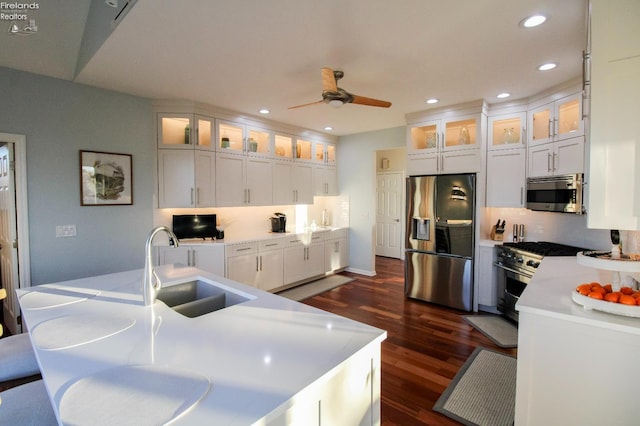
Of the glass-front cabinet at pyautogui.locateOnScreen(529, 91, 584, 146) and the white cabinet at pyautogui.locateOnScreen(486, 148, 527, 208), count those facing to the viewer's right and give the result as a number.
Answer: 0

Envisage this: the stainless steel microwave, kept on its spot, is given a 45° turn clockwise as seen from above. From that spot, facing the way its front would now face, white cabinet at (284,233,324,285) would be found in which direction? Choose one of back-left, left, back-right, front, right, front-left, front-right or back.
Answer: front

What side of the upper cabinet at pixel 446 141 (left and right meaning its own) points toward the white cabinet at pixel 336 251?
right

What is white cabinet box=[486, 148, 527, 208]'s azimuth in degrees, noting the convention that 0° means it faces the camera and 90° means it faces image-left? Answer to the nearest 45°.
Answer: approximately 0°

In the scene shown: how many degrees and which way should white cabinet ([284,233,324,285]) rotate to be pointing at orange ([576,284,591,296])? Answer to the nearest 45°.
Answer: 0° — it already faces it

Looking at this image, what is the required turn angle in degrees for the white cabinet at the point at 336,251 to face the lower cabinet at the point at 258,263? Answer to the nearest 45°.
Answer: approximately 90° to its right

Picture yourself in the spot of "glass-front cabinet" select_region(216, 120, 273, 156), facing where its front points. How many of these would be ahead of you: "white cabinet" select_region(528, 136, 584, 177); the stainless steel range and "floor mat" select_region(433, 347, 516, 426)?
3

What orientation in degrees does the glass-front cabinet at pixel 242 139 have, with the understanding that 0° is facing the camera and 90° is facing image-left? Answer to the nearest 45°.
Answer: approximately 315°

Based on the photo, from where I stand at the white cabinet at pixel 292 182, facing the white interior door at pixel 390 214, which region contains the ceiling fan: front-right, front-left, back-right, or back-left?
back-right

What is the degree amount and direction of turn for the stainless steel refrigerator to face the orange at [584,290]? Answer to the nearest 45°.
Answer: approximately 45° to its left

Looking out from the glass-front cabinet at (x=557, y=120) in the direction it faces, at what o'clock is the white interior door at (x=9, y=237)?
The white interior door is roughly at 12 o'clock from the glass-front cabinet.

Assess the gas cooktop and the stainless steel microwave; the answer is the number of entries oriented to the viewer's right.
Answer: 0

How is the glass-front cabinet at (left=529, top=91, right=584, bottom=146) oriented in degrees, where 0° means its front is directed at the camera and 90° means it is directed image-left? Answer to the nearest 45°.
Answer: approximately 45°
